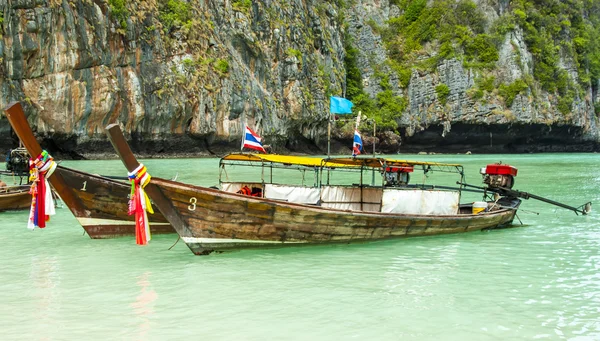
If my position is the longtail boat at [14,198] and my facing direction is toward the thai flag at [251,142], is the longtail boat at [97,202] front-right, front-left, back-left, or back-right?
front-right

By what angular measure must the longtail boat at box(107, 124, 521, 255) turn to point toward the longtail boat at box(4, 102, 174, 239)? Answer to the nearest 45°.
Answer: approximately 45° to its right

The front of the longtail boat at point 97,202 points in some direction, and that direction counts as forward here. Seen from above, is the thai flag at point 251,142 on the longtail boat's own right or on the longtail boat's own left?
on the longtail boat's own left

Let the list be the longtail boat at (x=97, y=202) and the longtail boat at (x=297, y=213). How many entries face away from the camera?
0

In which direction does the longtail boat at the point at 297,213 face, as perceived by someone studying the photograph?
facing the viewer and to the left of the viewer

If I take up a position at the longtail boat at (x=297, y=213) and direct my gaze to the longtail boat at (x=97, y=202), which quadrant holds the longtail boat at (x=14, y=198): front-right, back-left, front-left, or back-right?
front-right

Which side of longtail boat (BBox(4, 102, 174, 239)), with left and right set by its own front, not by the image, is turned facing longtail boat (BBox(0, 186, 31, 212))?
right

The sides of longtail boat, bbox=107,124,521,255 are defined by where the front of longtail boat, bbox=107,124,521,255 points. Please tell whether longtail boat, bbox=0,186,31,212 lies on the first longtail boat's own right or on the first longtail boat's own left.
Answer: on the first longtail boat's own right

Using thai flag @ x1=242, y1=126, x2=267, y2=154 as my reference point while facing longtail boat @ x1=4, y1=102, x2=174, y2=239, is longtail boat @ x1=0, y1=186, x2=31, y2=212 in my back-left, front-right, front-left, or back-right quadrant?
front-right

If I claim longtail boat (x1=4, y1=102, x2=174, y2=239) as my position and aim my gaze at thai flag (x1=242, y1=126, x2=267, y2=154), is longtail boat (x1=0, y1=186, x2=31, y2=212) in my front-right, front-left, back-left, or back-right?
back-left
